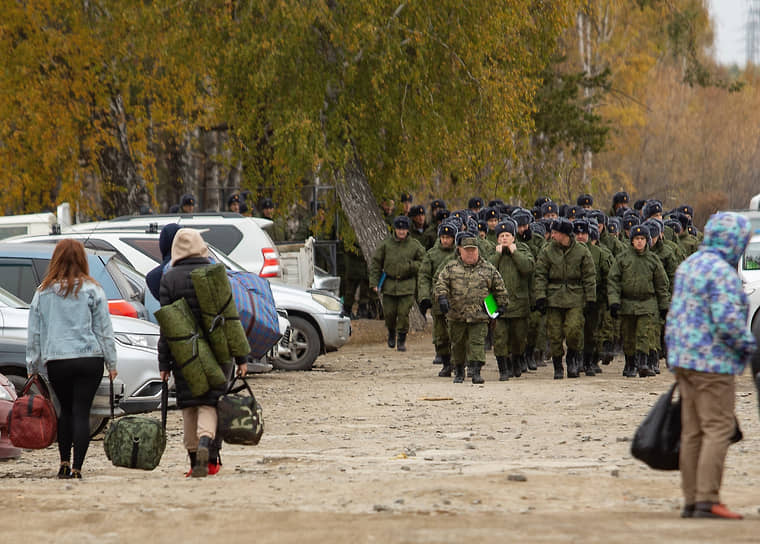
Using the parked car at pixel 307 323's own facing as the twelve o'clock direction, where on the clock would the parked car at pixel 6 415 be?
the parked car at pixel 6 415 is roughly at 4 o'clock from the parked car at pixel 307 323.

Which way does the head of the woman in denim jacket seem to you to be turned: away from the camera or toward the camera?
away from the camera

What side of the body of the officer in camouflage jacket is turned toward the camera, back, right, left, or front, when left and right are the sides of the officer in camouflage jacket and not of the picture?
front

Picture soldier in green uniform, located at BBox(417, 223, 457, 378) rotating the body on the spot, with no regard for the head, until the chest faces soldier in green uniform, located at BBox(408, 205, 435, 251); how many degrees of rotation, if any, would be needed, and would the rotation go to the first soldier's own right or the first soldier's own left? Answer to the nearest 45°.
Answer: approximately 180°

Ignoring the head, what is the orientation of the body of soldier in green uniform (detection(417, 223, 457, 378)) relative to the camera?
toward the camera

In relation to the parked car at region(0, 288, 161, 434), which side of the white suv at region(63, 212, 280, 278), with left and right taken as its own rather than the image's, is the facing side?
left

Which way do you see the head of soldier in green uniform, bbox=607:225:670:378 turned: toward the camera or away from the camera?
toward the camera

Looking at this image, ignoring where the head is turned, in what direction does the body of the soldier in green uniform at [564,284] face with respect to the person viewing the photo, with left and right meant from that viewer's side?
facing the viewer

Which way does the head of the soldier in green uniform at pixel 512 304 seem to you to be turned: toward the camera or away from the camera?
toward the camera

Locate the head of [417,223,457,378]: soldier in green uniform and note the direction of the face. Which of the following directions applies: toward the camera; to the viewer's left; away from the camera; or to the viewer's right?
toward the camera

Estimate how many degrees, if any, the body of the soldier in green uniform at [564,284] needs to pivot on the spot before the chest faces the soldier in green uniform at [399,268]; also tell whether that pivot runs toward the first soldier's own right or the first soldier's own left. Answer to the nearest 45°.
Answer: approximately 135° to the first soldier's own right

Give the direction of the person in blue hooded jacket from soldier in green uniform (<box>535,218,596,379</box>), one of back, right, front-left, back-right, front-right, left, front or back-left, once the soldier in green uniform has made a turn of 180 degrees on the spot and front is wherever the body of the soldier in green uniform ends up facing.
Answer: back

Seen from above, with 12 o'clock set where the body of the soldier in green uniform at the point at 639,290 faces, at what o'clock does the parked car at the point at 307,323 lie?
The parked car is roughly at 3 o'clock from the soldier in green uniform.

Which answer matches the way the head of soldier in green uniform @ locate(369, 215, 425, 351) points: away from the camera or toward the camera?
toward the camera

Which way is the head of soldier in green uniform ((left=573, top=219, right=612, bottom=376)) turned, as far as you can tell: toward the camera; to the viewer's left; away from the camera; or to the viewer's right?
toward the camera

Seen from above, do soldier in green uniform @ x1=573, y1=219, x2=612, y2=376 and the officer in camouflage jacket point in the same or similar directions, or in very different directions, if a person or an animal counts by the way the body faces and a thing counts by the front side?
same or similar directions

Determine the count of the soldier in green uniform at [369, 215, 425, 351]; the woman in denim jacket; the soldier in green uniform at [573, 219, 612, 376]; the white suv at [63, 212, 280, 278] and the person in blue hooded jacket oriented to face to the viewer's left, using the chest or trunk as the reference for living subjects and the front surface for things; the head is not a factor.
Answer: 1

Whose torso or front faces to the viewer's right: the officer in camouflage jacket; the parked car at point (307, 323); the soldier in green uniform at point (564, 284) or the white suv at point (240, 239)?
the parked car

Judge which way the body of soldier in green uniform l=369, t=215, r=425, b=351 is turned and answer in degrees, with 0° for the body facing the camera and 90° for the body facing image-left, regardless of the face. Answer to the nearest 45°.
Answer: approximately 0°
